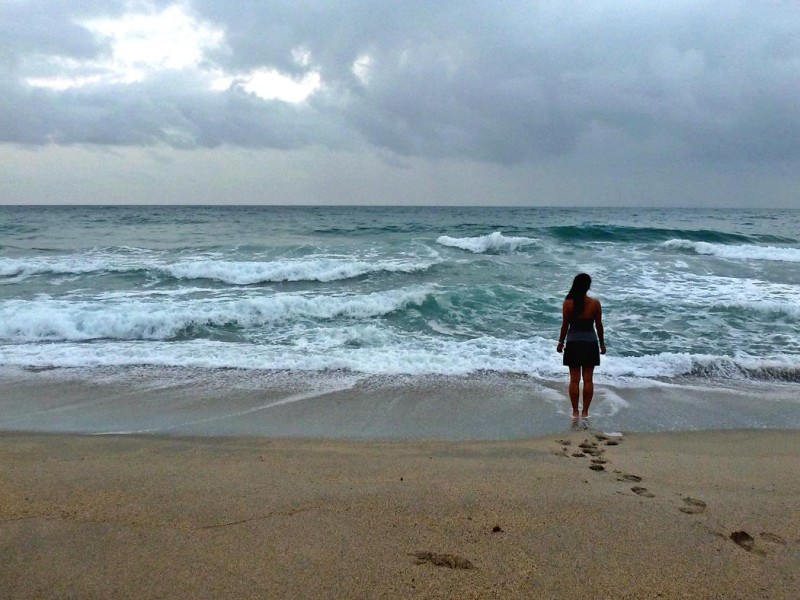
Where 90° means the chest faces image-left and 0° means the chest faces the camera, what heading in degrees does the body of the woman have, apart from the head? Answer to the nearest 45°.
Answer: approximately 180°

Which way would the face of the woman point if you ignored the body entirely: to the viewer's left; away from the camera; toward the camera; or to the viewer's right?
away from the camera
